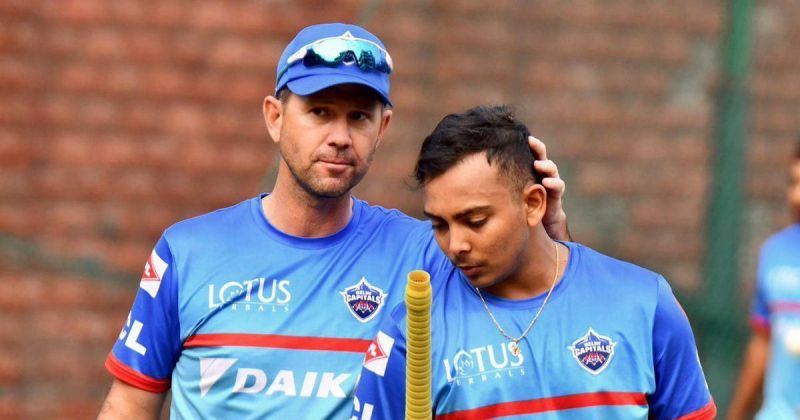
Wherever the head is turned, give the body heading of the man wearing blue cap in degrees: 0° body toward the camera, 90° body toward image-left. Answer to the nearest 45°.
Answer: approximately 0°

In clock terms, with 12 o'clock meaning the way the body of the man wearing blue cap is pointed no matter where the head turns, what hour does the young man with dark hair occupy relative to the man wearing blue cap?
The young man with dark hair is roughly at 10 o'clock from the man wearing blue cap.

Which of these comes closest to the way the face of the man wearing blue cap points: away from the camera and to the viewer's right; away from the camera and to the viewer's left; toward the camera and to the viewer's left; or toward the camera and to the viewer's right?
toward the camera and to the viewer's right
